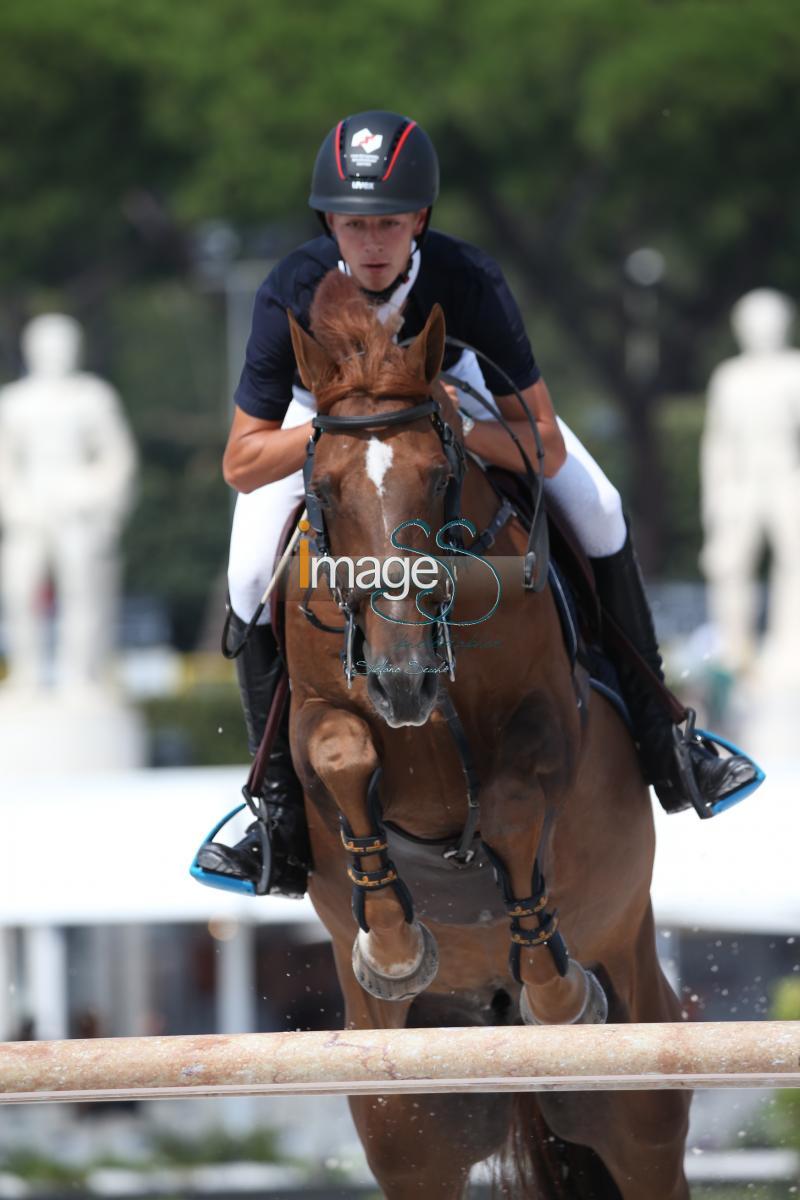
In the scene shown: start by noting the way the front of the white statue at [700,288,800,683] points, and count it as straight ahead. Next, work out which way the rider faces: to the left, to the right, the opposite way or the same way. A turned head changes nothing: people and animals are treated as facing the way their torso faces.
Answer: the same way

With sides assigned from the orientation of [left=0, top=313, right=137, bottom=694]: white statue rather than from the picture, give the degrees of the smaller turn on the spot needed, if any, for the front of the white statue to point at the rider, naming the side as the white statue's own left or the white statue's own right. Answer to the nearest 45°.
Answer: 0° — it already faces them

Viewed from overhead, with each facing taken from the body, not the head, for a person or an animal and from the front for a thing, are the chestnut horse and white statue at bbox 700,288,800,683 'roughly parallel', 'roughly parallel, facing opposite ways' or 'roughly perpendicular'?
roughly parallel

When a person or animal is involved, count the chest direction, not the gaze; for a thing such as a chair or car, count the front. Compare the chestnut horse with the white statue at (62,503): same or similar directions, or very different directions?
same or similar directions

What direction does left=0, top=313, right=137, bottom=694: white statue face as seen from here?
toward the camera

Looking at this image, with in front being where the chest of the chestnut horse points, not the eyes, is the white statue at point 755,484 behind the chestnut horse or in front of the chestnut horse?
behind

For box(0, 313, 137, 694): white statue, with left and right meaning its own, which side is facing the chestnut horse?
front

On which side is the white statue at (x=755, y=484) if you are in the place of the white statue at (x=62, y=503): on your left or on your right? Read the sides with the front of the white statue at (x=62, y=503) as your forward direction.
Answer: on your left

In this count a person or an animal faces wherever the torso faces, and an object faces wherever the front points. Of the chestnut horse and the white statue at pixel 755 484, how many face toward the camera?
2

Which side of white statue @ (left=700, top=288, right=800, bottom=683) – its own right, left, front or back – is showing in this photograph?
front

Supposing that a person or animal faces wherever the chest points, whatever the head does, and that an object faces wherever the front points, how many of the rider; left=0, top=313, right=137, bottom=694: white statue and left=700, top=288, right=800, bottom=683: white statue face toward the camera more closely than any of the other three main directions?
3

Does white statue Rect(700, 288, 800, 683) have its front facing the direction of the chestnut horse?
yes

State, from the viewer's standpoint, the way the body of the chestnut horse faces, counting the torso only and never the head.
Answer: toward the camera

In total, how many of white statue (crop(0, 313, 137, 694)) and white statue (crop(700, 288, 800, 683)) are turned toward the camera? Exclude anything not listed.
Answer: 2

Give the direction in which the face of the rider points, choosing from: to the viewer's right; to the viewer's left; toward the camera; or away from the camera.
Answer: toward the camera

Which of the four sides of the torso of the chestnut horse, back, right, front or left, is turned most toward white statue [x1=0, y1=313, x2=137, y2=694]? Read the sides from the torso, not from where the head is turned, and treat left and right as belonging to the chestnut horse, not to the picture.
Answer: back

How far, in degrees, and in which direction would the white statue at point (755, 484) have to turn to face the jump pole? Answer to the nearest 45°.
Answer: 0° — it already faces it
